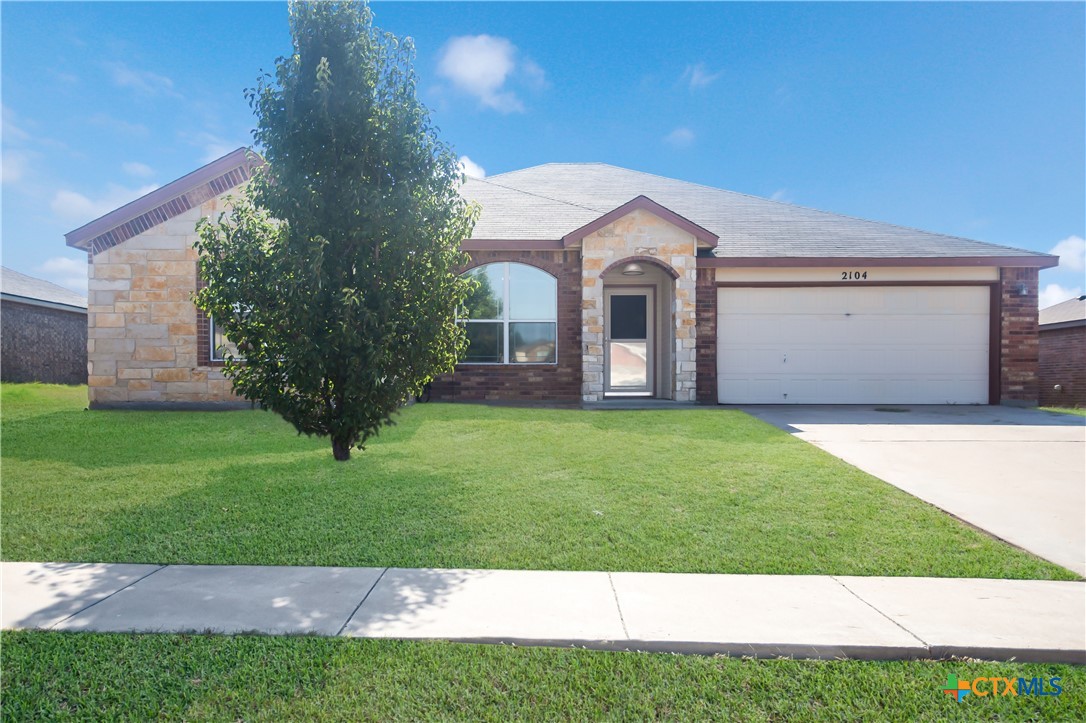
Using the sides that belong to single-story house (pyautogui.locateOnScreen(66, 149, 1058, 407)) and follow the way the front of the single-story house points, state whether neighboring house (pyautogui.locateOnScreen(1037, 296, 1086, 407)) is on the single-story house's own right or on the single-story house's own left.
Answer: on the single-story house's own left

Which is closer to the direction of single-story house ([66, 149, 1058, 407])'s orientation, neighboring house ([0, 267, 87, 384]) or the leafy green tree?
the leafy green tree

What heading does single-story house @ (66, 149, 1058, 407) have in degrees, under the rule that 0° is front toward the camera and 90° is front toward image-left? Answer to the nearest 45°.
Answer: approximately 0°

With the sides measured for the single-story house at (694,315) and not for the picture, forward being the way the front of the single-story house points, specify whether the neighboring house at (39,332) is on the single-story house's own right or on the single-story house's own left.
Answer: on the single-story house's own right
